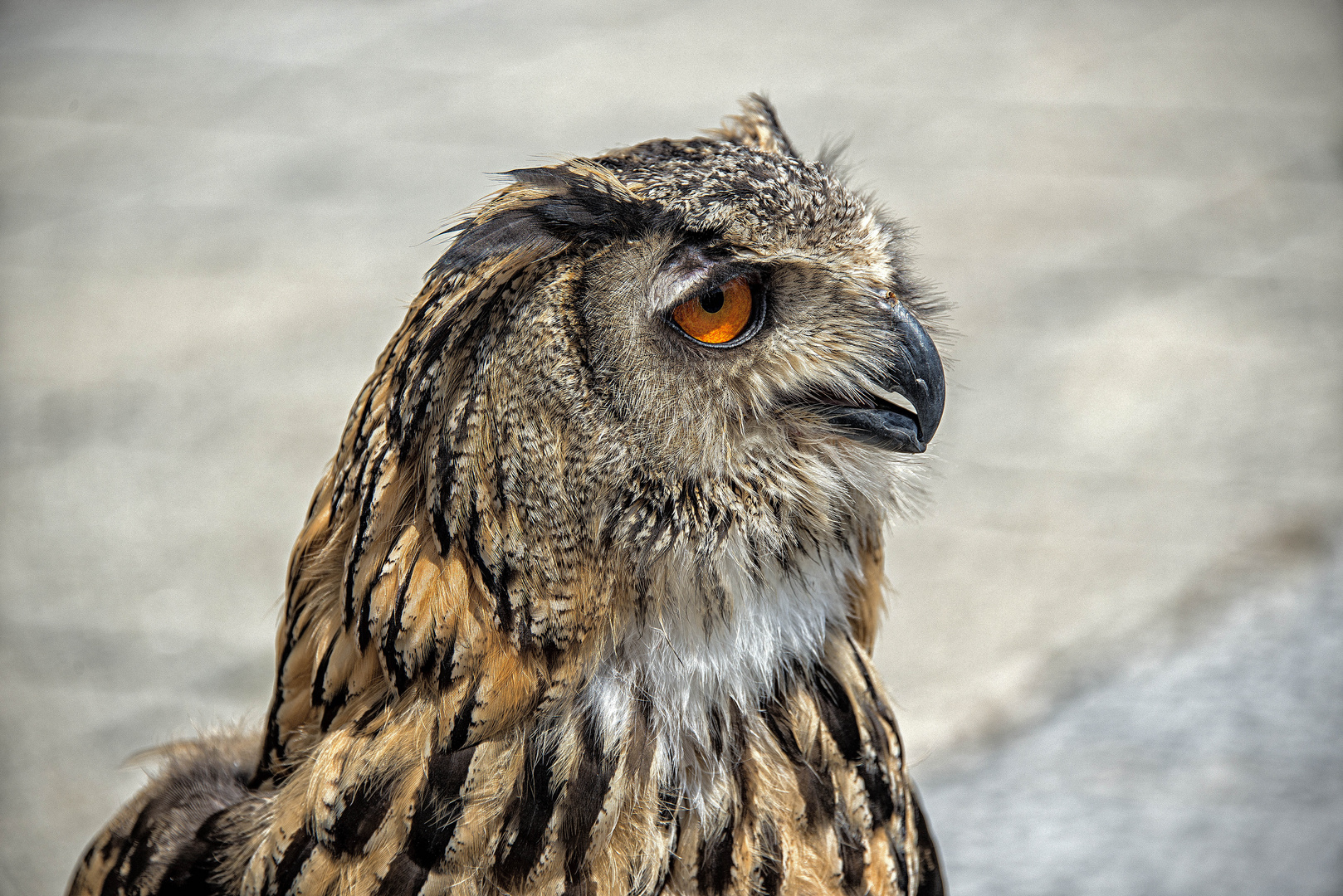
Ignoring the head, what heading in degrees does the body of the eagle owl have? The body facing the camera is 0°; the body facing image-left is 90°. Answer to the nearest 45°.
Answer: approximately 315°
